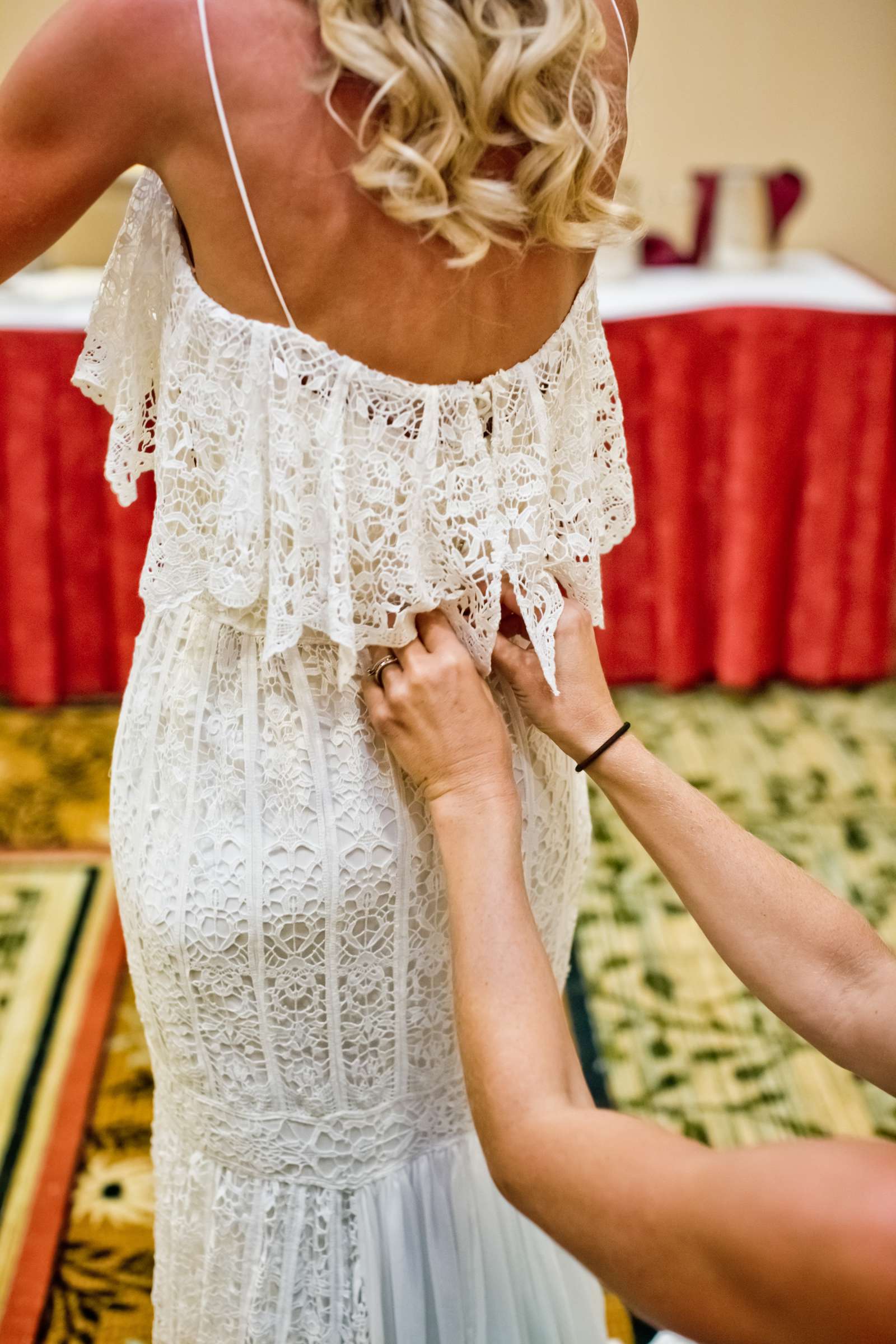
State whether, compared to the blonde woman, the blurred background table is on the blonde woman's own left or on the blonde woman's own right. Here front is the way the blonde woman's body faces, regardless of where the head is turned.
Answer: on the blonde woman's own right

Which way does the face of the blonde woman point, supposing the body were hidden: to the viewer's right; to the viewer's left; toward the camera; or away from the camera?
away from the camera

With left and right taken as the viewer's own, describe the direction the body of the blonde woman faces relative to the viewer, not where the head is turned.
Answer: facing away from the viewer and to the left of the viewer
